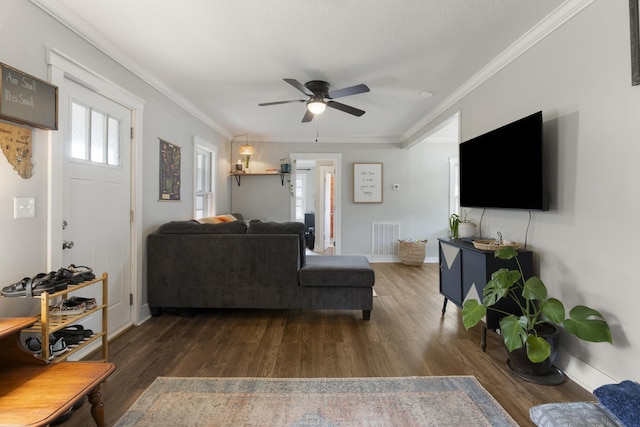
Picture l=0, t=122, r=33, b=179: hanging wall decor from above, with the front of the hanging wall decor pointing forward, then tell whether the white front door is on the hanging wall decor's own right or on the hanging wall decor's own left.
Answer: on the hanging wall decor's own left

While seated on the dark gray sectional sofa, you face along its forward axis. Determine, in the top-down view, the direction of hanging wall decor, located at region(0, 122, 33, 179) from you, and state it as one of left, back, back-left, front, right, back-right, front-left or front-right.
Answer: back-left

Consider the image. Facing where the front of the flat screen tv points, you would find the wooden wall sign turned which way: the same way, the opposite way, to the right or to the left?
the opposite way

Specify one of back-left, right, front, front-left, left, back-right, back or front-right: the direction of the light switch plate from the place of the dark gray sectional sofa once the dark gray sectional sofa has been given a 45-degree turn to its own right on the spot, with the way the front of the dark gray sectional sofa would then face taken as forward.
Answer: back

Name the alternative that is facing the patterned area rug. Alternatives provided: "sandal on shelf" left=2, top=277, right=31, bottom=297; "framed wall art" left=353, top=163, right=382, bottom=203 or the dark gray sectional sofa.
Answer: the framed wall art

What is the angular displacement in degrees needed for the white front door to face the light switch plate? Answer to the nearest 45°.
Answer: approximately 90° to its right
